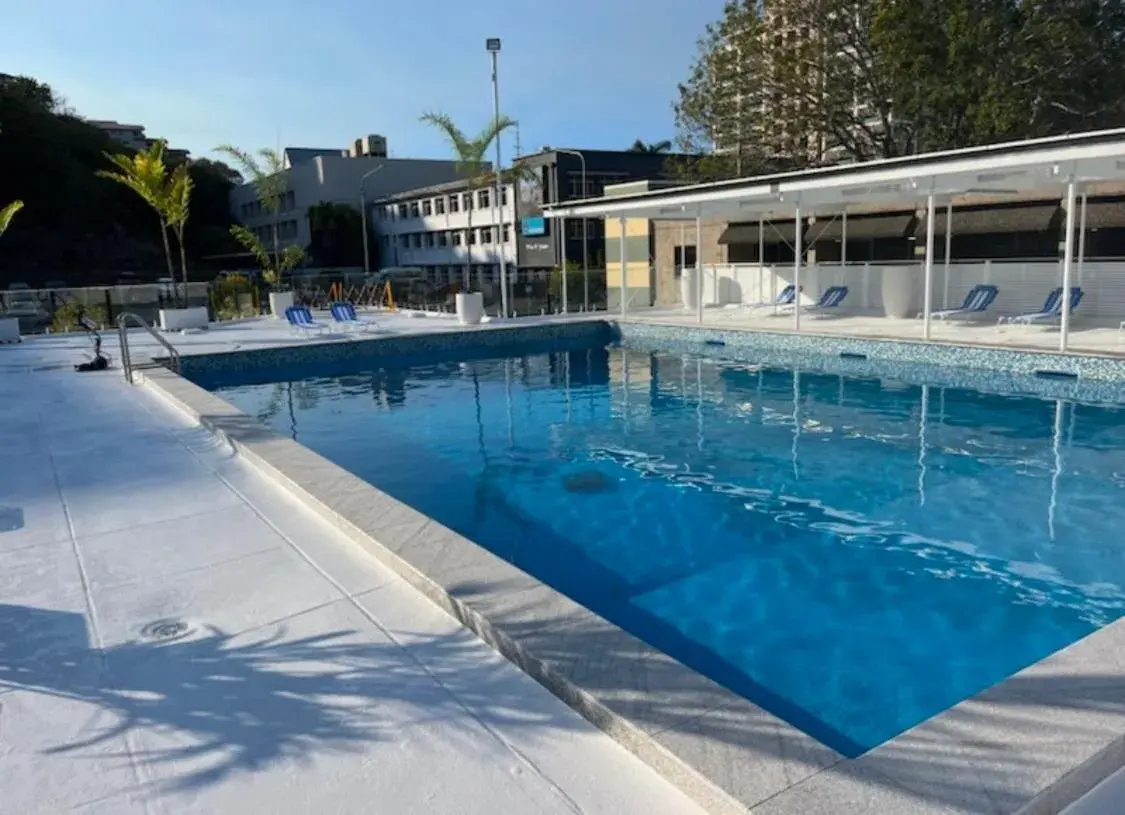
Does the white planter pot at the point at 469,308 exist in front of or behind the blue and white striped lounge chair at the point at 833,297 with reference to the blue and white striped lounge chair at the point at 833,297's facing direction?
in front

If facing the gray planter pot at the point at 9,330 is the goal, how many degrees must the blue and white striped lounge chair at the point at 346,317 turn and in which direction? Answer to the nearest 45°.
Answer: approximately 135° to its right

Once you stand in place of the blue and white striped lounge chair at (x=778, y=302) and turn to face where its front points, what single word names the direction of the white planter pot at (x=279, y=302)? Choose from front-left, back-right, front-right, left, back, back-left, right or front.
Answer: front-right

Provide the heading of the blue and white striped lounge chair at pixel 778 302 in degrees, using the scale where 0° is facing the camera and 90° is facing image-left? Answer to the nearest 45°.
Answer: approximately 45°

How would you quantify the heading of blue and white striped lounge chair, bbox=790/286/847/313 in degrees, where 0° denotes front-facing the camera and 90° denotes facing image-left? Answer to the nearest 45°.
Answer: approximately 45°

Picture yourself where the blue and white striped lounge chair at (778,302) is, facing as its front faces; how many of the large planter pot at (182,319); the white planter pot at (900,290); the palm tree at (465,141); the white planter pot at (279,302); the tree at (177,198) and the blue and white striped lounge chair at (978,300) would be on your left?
2

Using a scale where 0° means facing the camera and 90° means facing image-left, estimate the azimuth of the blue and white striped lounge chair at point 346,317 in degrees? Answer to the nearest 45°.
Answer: approximately 315°

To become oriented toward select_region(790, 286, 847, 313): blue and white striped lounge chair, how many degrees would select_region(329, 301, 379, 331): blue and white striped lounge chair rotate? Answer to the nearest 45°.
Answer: approximately 45° to its left

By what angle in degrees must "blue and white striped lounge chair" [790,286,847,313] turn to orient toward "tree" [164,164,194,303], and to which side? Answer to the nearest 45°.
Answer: approximately 45° to its right

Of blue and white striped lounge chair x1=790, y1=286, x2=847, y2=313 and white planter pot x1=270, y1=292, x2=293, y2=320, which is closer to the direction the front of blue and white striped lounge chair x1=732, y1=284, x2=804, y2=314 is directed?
the white planter pot

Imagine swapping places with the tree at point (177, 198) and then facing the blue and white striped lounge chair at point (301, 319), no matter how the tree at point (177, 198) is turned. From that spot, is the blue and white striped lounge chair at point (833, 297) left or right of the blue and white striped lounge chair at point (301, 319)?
left
